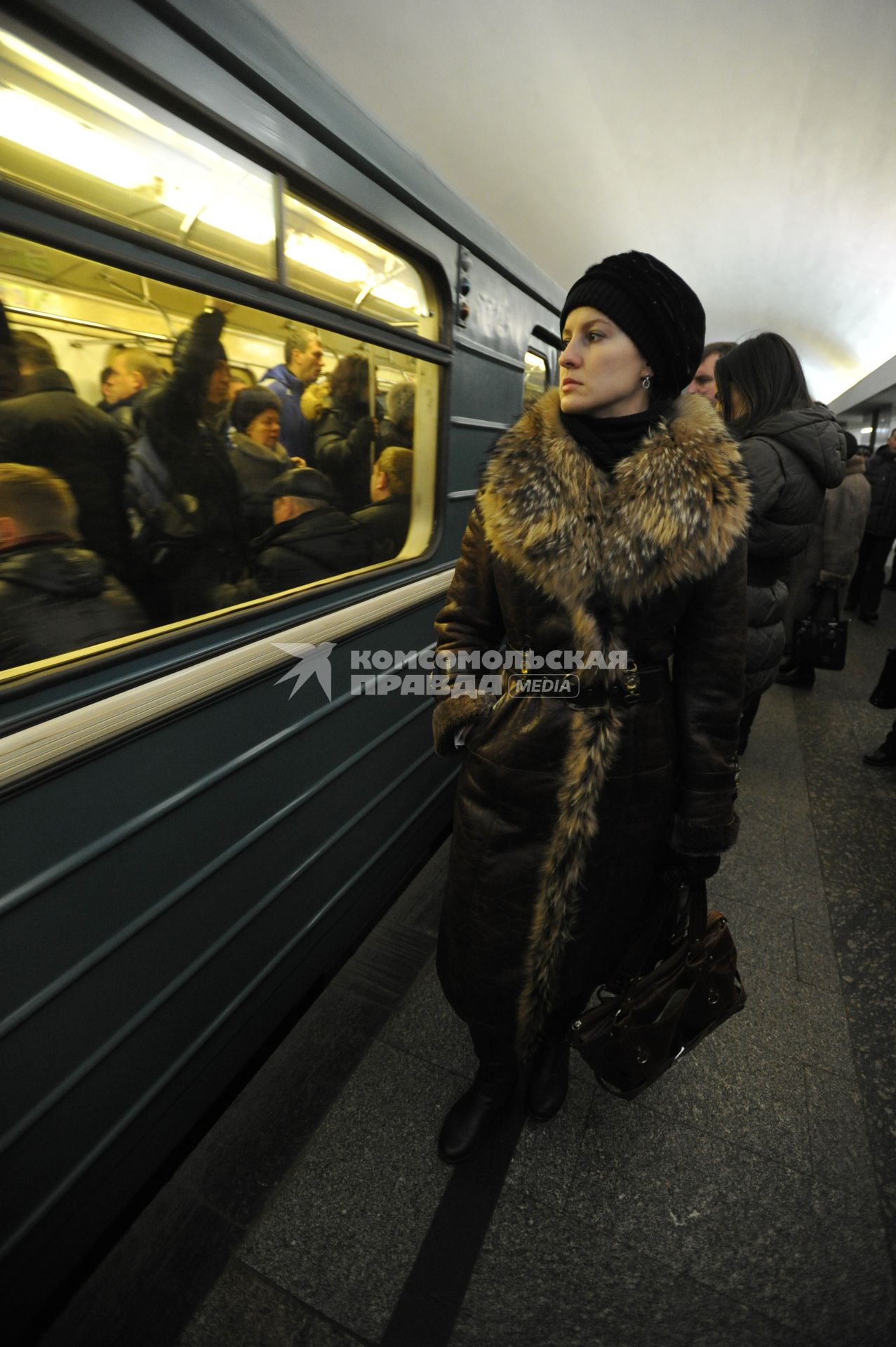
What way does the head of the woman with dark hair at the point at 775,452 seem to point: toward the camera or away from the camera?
away from the camera

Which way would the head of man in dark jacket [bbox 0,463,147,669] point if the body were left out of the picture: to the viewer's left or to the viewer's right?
to the viewer's left

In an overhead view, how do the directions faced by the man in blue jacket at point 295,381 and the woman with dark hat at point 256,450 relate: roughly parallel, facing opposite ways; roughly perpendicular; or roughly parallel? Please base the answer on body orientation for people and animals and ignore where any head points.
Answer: roughly parallel

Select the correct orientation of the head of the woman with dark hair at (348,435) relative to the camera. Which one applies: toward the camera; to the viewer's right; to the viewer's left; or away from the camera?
away from the camera
